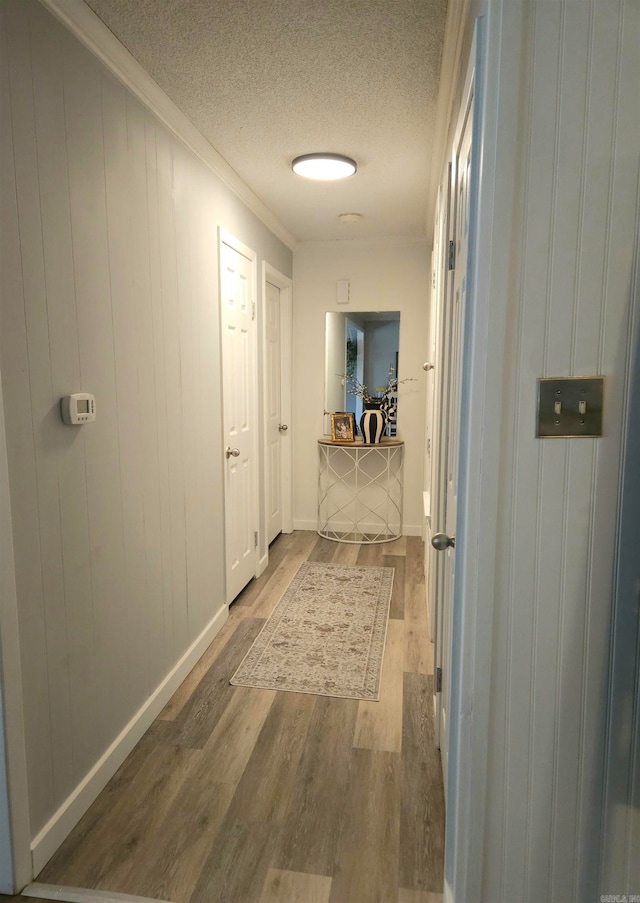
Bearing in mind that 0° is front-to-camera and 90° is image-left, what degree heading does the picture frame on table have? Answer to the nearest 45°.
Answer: approximately 0°

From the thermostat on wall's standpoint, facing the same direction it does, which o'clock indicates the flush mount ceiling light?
The flush mount ceiling light is roughly at 9 o'clock from the thermostat on wall.

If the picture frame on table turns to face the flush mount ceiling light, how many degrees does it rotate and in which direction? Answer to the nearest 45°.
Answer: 0° — it already faces it

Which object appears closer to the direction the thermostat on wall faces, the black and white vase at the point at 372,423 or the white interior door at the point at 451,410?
the white interior door

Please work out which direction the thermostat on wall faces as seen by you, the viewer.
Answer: facing the viewer and to the right of the viewer

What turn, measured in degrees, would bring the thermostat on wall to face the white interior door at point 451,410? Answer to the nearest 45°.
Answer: approximately 45° to its left

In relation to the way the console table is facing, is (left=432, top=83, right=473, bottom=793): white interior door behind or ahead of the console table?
ahead

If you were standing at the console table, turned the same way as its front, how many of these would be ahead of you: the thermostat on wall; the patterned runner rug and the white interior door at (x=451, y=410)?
3

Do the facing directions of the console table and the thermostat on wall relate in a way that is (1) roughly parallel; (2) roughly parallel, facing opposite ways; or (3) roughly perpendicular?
roughly perpendicular

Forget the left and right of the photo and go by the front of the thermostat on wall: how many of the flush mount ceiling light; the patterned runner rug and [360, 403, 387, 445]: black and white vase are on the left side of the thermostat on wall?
3

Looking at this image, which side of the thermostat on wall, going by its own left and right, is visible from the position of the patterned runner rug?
left

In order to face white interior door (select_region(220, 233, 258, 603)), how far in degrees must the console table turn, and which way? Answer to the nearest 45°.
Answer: approximately 45° to its right
